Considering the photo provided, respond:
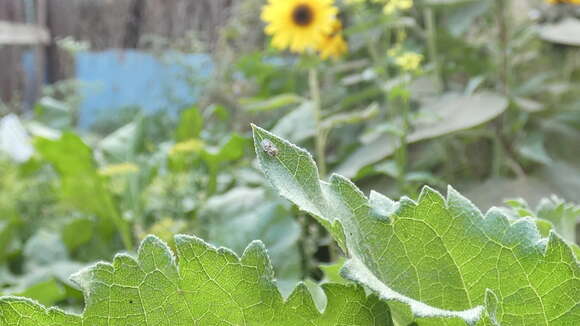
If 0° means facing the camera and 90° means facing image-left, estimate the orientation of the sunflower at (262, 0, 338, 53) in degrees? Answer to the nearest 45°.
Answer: approximately 0°

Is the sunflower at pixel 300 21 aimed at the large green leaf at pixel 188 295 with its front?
yes

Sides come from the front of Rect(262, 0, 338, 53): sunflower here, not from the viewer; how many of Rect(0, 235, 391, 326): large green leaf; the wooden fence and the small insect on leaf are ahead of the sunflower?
2

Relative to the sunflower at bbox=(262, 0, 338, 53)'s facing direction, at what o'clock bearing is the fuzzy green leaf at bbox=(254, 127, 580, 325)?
The fuzzy green leaf is roughly at 12 o'clock from the sunflower.

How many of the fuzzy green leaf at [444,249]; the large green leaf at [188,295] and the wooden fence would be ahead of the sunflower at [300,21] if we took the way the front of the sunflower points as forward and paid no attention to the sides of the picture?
2
